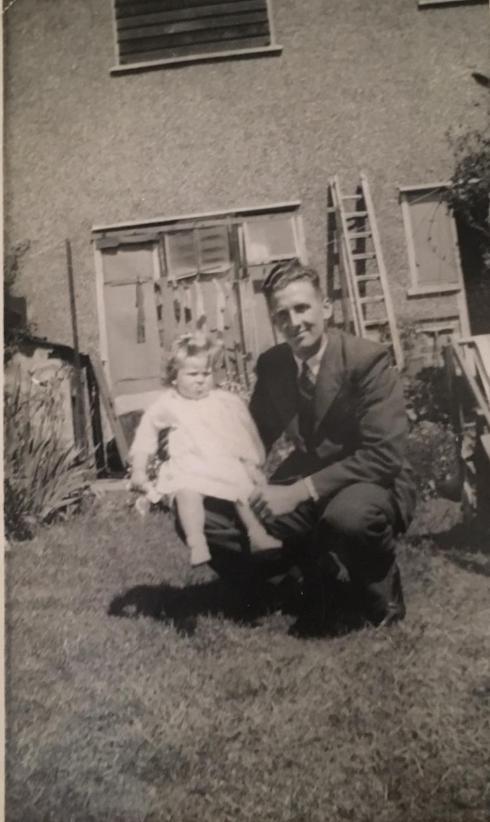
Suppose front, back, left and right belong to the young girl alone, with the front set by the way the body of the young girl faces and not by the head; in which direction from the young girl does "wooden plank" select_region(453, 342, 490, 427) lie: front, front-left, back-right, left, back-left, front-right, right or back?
left

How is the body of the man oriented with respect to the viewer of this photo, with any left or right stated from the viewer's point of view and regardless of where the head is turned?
facing the viewer and to the left of the viewer

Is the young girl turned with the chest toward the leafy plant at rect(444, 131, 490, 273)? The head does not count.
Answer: no

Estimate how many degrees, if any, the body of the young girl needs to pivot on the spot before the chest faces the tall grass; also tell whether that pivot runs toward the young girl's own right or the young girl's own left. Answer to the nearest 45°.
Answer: approximately 90° to the young girl's own right

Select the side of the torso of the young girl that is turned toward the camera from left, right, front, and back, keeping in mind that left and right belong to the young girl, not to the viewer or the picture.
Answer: front

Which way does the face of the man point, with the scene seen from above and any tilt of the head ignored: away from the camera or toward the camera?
toward the camera

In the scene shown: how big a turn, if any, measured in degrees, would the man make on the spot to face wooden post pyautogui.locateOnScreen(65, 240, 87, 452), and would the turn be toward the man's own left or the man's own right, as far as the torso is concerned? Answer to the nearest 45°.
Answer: approximately 135° to the man's own right
